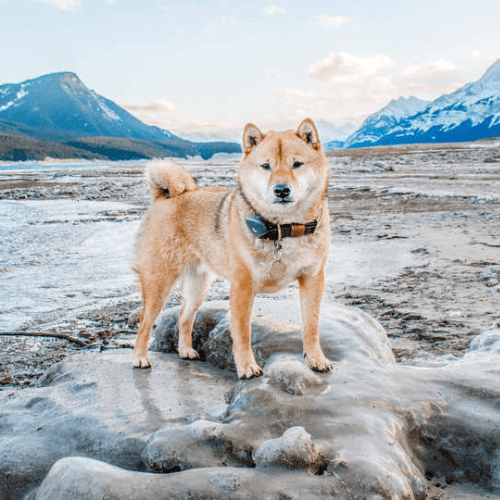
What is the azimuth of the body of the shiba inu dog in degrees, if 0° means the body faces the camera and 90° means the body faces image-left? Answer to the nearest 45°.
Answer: approximately 315°

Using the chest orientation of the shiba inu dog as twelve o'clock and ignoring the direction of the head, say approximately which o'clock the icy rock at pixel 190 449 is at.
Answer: The icy rock is roughly at 2 o'clock from the shiba inu dog.

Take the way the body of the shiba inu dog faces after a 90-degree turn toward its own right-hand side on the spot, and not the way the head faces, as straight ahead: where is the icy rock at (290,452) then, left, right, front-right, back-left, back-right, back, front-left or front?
front-left
